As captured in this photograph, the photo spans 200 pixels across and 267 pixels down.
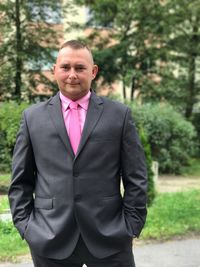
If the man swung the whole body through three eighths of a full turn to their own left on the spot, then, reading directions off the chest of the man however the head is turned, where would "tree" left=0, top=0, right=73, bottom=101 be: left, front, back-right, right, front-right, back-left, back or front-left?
front-left

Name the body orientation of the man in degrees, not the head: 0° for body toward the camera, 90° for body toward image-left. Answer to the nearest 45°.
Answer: approximately 0°

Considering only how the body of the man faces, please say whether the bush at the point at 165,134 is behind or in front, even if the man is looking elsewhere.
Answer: behind

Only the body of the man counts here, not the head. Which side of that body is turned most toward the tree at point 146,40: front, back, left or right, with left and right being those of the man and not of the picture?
back

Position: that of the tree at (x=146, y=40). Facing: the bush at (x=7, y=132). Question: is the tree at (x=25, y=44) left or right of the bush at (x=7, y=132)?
right

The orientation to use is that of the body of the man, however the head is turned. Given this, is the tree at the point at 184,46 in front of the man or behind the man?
behind

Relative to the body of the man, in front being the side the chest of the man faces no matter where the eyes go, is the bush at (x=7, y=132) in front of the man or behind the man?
behind
